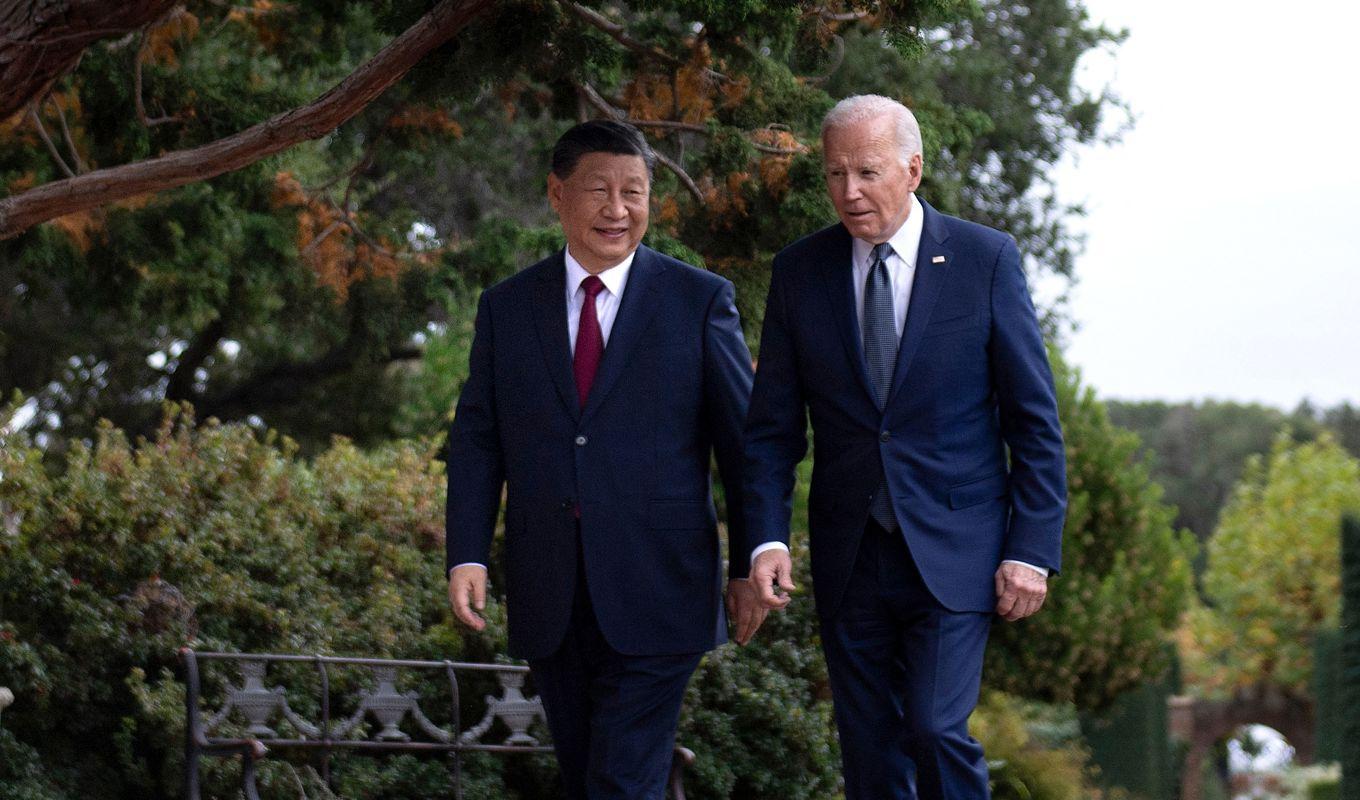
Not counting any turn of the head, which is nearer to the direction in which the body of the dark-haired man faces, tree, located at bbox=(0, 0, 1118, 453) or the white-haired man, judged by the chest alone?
the white-haired man

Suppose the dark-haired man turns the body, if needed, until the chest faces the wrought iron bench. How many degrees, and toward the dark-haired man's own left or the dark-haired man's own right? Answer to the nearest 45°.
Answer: approximately 180°

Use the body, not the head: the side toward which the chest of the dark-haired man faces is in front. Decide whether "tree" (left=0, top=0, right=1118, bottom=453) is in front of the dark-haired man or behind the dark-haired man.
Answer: behind

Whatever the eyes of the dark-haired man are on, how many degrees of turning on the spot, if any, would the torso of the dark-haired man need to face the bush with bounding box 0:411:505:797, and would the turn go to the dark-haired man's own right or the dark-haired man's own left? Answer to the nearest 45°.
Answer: approximately 135° to the dark-haired man's own right

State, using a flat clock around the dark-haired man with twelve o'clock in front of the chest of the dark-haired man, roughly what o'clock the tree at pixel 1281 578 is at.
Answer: The tree is roughly at 7 o'clock from the dark-haired man.

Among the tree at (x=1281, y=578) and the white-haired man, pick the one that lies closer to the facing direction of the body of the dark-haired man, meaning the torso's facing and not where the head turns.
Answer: the white-haired man

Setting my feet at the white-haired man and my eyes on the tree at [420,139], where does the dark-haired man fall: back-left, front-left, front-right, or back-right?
front-left

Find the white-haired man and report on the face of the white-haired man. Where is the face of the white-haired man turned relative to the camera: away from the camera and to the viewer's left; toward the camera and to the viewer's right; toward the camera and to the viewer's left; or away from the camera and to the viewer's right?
toward the camera and to the viewer's left

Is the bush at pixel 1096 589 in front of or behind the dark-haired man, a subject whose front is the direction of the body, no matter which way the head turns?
behind

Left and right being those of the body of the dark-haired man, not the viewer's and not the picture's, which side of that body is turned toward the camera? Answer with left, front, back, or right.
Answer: front
